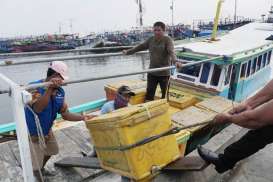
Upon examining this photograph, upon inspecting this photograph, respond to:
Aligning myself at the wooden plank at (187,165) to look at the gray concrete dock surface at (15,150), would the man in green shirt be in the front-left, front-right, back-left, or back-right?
front-right

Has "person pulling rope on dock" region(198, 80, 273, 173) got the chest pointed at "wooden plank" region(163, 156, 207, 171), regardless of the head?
yes

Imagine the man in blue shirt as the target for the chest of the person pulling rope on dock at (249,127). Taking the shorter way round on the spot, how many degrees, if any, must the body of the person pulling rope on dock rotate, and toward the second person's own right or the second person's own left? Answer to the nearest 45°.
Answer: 0° — they already face them

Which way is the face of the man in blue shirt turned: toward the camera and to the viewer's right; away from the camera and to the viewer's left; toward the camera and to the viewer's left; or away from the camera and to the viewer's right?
toward the camera and to the viewer's right

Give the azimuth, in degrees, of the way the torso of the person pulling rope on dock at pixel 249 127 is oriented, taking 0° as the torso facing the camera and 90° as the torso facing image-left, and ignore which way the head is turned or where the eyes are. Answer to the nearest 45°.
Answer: approximately 90°

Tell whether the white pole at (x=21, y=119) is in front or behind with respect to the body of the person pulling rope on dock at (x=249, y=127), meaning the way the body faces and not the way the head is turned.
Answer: in front

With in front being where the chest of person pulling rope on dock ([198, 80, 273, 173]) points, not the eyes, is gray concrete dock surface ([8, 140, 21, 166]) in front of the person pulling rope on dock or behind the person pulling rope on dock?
in front

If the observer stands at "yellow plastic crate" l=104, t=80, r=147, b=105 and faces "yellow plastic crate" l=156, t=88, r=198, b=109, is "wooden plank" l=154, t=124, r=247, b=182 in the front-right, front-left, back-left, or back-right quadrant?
front-right

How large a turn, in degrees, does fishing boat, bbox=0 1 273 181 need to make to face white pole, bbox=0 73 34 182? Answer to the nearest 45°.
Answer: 0° — it already faces it
